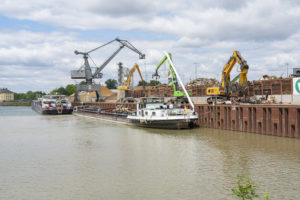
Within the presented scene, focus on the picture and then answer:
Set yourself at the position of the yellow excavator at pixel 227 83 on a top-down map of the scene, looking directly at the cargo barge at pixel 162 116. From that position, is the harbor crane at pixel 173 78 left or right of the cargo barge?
right

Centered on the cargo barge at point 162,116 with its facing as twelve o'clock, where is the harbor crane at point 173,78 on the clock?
The harbor crane is roughly at 2 o'clock from the cargo barge.

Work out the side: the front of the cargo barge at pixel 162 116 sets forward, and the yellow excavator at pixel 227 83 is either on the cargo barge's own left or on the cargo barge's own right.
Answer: on the cargo barge's own right

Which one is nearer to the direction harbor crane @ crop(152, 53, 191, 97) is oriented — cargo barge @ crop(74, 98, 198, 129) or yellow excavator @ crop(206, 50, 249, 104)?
the cargo barge

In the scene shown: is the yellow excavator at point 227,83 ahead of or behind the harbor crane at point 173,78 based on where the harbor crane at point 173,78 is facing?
behind

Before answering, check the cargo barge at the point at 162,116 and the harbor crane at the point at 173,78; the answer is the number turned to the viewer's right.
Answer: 0

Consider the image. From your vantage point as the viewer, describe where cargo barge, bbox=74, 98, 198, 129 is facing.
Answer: facing away from the viewer and to the left of the viewer

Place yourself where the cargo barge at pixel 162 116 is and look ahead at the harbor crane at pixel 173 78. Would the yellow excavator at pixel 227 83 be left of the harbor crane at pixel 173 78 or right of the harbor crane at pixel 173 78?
right

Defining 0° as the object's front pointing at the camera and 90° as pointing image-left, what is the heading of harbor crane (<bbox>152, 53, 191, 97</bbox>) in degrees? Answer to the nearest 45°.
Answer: approximately 90°
